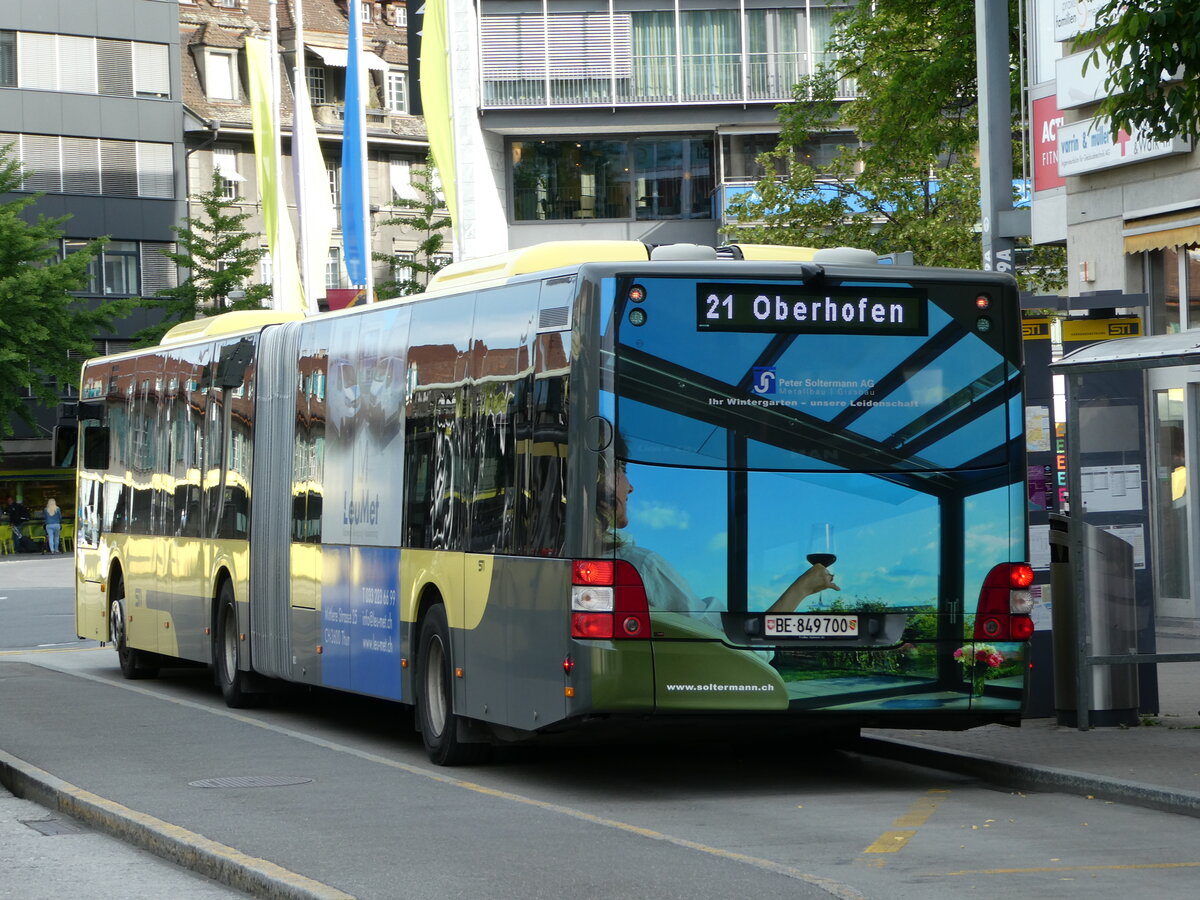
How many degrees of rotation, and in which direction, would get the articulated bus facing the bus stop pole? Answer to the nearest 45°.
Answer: approximately 180°

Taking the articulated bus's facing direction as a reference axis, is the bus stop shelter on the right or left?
on its right

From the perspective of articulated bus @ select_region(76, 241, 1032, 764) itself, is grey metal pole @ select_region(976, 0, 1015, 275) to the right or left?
on its right

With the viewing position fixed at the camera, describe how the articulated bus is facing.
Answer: facing away from the viewer and to the left of the viewer

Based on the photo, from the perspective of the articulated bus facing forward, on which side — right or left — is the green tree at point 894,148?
on its right

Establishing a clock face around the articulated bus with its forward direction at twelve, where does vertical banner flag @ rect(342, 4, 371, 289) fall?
The vertical banner flag is roughly at 1 o'clock from the articulated bus.

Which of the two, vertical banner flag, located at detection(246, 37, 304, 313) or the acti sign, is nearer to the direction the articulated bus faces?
the vertical banner flag

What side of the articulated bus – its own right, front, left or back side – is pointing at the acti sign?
right
